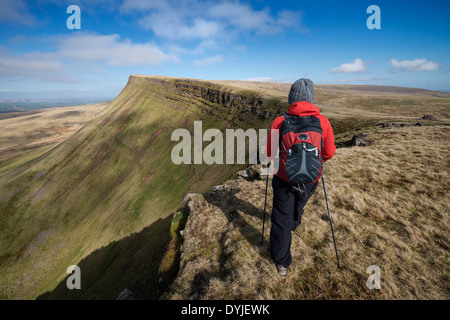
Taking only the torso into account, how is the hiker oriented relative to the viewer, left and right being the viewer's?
facing away from the viewer
